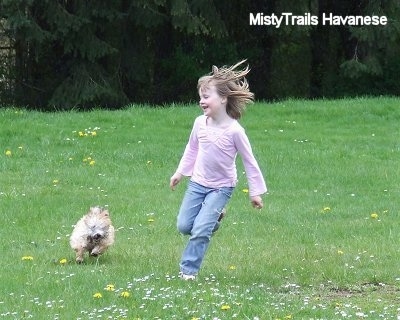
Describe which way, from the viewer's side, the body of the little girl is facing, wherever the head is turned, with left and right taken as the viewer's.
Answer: facing the viewer and to the left of the viewer

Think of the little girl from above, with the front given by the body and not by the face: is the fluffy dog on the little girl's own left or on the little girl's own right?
on the little girl's own right

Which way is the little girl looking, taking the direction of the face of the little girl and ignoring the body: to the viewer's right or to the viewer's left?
to the viewer's left
